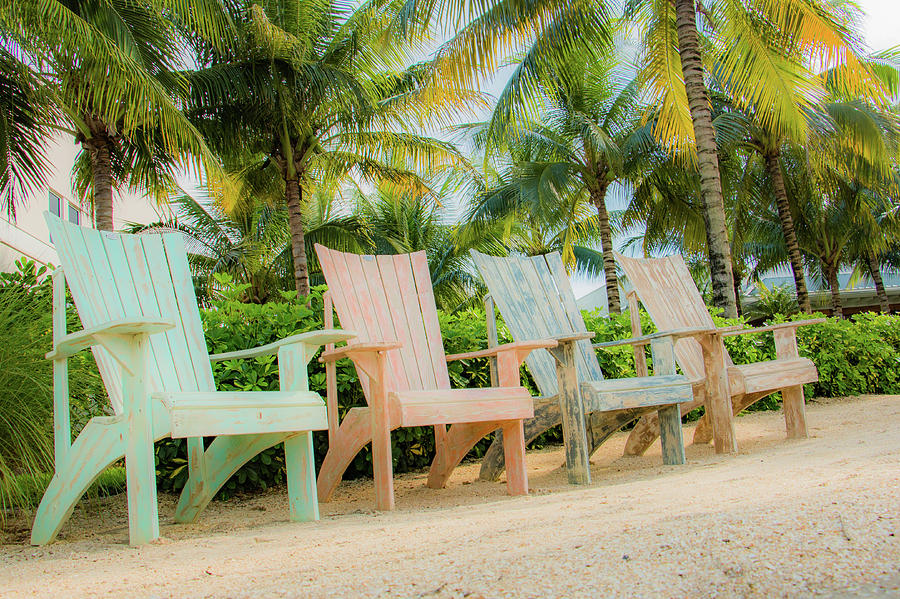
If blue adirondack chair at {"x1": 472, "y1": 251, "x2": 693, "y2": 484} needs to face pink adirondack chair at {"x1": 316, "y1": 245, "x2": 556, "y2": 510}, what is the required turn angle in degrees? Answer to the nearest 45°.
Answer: approximately 90° to its right

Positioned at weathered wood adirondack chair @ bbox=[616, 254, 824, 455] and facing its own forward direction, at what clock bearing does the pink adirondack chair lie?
The pink adirondack chair is roughly at 3 o'clock from the weathered wood adirondack chair.

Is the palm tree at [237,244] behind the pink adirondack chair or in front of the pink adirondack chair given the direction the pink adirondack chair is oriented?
behind

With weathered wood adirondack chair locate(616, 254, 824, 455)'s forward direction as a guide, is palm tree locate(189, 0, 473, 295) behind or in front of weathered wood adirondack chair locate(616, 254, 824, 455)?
behind

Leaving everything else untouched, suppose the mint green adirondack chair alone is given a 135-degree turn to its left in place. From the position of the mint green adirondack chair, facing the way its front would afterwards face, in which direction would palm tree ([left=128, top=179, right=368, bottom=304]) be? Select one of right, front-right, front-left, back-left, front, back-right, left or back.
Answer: front
